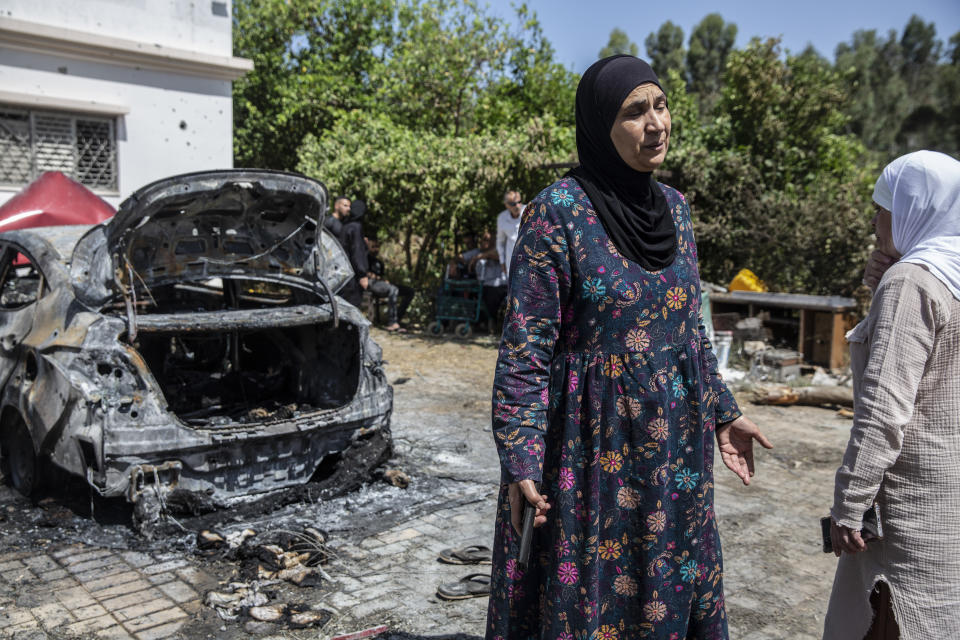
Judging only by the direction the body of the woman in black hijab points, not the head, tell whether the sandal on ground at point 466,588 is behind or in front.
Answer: behind

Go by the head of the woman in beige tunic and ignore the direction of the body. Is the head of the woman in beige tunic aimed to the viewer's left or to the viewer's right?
to the viewer's left

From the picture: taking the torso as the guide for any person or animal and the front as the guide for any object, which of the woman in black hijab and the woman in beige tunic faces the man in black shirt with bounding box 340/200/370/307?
the woman in beige tunic

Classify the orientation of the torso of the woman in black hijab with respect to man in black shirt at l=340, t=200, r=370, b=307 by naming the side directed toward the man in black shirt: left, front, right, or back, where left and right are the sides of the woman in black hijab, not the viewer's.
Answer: back

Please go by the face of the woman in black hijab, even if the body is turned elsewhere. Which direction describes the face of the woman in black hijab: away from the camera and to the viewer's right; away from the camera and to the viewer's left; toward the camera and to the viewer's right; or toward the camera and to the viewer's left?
toward the camera and to the viewer's right

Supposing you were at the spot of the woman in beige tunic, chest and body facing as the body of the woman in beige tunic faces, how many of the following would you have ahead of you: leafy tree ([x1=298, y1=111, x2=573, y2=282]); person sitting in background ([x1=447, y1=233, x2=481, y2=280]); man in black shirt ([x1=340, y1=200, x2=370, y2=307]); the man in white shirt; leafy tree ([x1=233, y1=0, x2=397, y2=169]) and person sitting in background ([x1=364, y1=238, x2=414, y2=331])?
6

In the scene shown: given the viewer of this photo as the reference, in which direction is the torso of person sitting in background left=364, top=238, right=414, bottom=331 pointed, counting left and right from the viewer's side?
facing to the right of the viewer

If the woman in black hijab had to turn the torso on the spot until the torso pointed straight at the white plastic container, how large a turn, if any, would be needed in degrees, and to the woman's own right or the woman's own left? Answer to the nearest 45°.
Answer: approximately 135° to the woman's own left

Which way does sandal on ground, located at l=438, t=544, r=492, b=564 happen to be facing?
to the viewer's left
